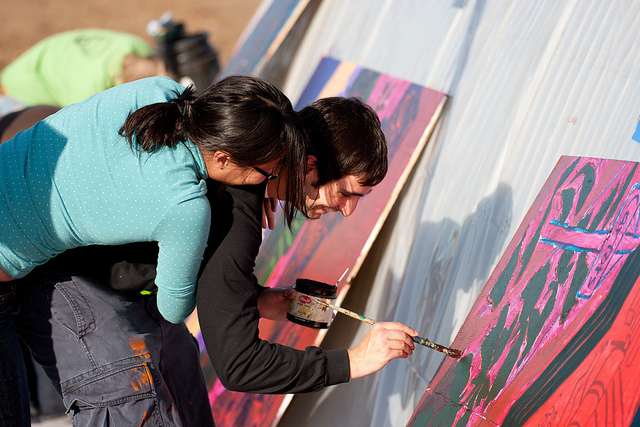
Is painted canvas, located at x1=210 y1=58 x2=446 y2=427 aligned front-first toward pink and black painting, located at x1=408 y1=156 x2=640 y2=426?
no

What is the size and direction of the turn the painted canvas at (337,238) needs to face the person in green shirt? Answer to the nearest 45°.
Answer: approximately 90° to its right

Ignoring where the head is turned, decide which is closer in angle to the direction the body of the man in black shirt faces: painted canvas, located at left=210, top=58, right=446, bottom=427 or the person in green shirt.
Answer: the painted canvas

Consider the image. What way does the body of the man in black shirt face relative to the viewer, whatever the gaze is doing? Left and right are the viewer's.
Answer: facing to the right of the viewer

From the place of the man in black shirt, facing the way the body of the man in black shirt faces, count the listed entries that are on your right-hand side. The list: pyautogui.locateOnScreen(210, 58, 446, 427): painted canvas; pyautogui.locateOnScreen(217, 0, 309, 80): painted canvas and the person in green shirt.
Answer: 0

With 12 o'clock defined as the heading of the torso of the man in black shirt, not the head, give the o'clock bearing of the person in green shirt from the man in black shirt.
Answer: The person in green shirt is roughly at 8 o'clock from the man in black shirt.

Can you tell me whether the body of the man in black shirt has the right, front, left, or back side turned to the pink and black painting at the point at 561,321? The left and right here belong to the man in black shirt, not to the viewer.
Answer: front

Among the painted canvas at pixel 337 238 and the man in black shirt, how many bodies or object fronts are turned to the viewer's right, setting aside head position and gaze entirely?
1

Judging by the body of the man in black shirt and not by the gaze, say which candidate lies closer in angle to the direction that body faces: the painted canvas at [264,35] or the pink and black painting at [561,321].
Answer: the pink and black painting

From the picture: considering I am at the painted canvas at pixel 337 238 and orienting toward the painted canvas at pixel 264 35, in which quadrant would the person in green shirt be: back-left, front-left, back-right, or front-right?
front-left

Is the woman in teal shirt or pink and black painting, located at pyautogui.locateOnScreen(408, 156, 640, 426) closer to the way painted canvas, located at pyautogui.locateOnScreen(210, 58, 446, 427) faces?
the woman in teal shirt

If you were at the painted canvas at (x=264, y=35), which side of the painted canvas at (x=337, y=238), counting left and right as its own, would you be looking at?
right

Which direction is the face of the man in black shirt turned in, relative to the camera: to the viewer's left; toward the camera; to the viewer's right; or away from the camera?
to the viewer's right

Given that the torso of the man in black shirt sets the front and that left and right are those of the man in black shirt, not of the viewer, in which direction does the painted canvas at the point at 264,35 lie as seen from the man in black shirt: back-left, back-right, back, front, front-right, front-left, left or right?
left

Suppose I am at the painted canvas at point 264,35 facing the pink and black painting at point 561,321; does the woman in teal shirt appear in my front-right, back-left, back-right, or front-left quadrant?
front-right
